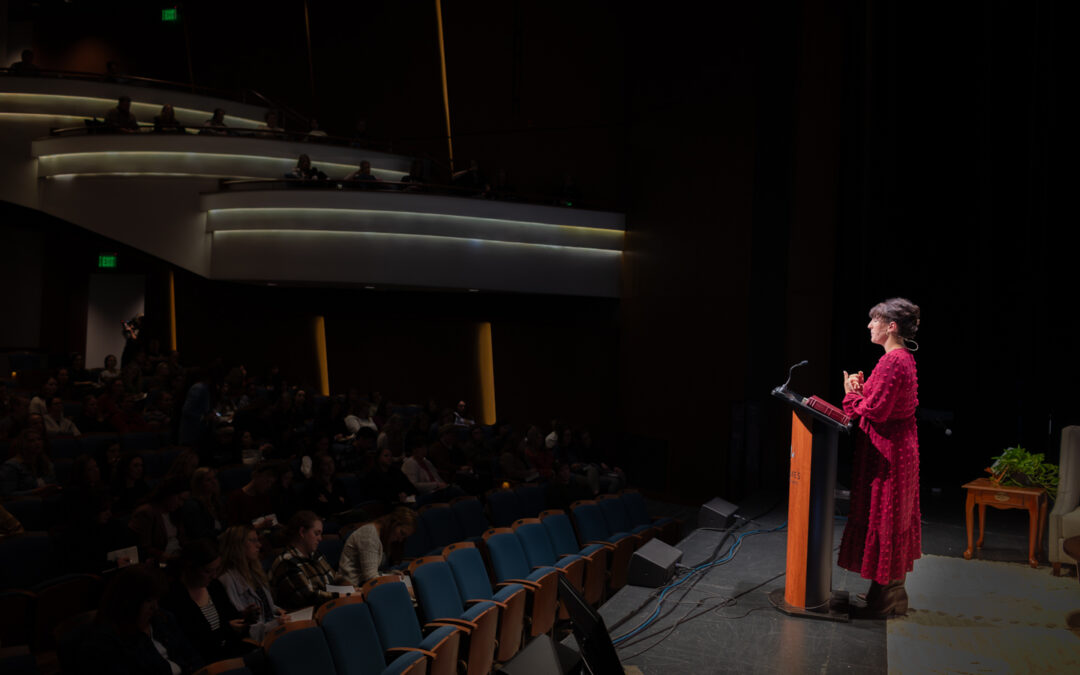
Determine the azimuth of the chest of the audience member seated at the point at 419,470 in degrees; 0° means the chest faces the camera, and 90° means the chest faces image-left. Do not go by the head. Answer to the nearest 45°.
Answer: approximately 315°

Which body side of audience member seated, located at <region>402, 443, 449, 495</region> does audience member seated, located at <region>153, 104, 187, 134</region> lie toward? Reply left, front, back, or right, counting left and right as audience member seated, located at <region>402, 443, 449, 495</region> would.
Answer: back

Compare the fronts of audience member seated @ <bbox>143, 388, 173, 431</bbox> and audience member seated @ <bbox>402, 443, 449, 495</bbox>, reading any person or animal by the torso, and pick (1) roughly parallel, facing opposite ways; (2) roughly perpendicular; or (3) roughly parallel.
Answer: roughly parallel

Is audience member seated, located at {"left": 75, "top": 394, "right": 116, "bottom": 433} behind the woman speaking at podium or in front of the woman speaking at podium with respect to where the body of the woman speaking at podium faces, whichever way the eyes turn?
in front

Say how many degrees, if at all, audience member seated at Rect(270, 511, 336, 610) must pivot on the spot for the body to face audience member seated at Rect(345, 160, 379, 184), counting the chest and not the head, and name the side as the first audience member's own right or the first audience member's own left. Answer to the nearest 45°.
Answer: approximately 135° to the first audience member's own left

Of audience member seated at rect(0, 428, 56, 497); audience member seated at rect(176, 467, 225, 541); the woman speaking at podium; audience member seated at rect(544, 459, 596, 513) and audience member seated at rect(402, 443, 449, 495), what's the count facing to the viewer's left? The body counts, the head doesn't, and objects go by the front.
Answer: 1

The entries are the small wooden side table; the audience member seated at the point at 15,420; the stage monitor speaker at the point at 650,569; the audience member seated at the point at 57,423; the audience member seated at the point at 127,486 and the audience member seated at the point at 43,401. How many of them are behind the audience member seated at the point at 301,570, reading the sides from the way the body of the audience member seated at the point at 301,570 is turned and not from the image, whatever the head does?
4

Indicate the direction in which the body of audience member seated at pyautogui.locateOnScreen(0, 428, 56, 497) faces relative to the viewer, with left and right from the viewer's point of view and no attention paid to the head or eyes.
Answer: facing the viewer and to the right of the viewer

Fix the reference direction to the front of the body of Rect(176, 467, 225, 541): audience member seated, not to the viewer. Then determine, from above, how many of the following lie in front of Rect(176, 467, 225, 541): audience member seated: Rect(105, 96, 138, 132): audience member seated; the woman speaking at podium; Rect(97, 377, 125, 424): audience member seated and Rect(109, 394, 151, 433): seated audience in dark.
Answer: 1

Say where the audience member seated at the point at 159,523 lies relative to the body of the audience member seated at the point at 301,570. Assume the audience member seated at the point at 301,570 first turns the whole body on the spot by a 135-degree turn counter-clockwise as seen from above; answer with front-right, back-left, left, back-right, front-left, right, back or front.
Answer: front-left

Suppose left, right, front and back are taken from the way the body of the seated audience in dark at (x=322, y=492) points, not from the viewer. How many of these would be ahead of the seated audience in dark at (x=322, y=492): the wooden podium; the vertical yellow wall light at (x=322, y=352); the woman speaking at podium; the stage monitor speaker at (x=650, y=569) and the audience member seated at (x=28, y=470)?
3

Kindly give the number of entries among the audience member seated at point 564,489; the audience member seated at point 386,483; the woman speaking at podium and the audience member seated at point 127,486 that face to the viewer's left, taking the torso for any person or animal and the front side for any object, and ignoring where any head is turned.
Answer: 1

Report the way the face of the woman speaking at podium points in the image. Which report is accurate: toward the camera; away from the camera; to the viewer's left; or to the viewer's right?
to the viewer's left

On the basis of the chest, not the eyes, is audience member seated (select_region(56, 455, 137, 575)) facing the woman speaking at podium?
yes
